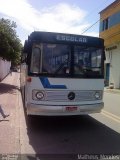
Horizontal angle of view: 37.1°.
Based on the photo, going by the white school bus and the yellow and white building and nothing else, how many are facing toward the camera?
1

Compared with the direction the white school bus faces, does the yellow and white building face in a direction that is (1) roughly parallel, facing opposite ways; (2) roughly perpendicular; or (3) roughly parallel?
roughly perpendicular

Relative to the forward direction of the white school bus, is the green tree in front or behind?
behind

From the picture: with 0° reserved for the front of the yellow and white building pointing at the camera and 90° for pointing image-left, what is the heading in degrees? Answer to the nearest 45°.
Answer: approximately 90°

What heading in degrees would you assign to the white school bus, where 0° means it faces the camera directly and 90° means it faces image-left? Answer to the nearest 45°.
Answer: approximately 0°

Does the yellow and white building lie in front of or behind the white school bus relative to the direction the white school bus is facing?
behind

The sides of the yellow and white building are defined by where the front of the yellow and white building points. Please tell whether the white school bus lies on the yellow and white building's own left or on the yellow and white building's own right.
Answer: on the yellow and white building's own left
